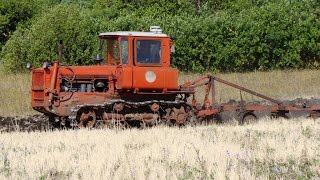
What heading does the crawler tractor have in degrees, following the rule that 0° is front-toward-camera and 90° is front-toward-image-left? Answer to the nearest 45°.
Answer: approximately 90°
